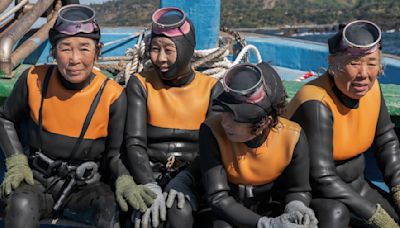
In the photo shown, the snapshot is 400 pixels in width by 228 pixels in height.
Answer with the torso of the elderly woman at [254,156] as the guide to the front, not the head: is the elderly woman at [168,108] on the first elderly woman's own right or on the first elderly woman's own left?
on the first elderly woman's own right

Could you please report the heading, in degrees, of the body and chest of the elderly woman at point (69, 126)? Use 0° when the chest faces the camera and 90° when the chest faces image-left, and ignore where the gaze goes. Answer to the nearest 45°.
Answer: approximately 0°

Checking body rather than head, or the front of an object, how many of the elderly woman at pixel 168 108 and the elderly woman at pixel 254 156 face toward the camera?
2

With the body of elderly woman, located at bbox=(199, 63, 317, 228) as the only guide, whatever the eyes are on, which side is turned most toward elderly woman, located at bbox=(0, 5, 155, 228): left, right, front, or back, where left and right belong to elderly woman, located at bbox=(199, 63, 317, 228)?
right

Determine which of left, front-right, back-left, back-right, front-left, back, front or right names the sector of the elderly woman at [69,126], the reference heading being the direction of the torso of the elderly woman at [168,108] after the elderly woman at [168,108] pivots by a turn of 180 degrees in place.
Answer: left

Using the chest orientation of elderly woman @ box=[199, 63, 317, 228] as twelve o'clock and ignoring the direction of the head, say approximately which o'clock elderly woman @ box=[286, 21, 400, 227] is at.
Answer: elderly woman @ box=[286, 21, 400, 227] is roughly at 8 o'clock from elderly woman @ box=[199, 63, 317, 228].

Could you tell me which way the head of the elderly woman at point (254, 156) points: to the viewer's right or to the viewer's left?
to the viewer's left

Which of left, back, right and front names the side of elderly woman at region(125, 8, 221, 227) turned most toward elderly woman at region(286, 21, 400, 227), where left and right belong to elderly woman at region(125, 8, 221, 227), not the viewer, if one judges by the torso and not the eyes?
left

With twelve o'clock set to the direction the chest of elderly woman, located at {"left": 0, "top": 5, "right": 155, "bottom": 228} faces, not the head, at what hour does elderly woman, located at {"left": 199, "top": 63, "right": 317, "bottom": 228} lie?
elderly woman, located at {"left": 199, "top": 63, "right": 317, "bottom": 228} is roughly at 10 o'clock from elderly woman, located at {"left": 0, "top": 5, "right": 155, "bottom": 228}.
